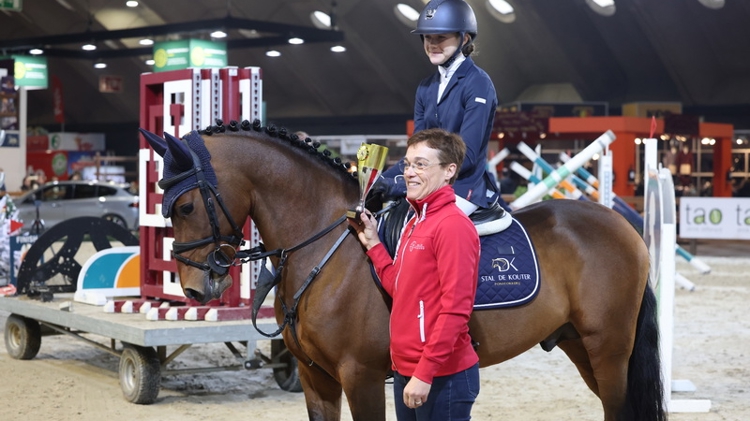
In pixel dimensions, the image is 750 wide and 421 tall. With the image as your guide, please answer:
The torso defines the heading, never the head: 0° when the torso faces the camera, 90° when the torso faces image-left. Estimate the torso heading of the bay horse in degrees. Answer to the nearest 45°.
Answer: approximately 90°

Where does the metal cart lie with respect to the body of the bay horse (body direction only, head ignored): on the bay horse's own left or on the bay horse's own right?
on the bay horse's own right

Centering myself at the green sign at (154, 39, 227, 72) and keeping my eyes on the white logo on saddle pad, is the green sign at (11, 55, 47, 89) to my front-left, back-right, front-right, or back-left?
back-right

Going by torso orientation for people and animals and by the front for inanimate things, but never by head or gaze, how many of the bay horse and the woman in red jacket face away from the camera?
0

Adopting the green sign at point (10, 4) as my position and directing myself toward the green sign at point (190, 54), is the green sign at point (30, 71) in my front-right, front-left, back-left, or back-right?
front-left

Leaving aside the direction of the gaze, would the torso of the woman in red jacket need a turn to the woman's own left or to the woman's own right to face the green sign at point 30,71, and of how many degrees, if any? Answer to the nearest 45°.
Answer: approximately 90° to the woman's own right

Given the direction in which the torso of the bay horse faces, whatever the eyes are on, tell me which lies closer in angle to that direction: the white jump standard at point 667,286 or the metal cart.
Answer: the metal cart

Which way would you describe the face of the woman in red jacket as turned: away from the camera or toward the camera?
toward the camera

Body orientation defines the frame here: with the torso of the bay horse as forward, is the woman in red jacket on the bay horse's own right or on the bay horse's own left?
on the bay horse's own left

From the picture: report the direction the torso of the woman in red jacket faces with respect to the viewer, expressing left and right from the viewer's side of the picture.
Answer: facing the viewer and to the left of the viewer
